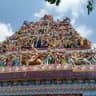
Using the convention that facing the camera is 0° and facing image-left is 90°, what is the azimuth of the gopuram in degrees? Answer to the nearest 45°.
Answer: approximately 0°
